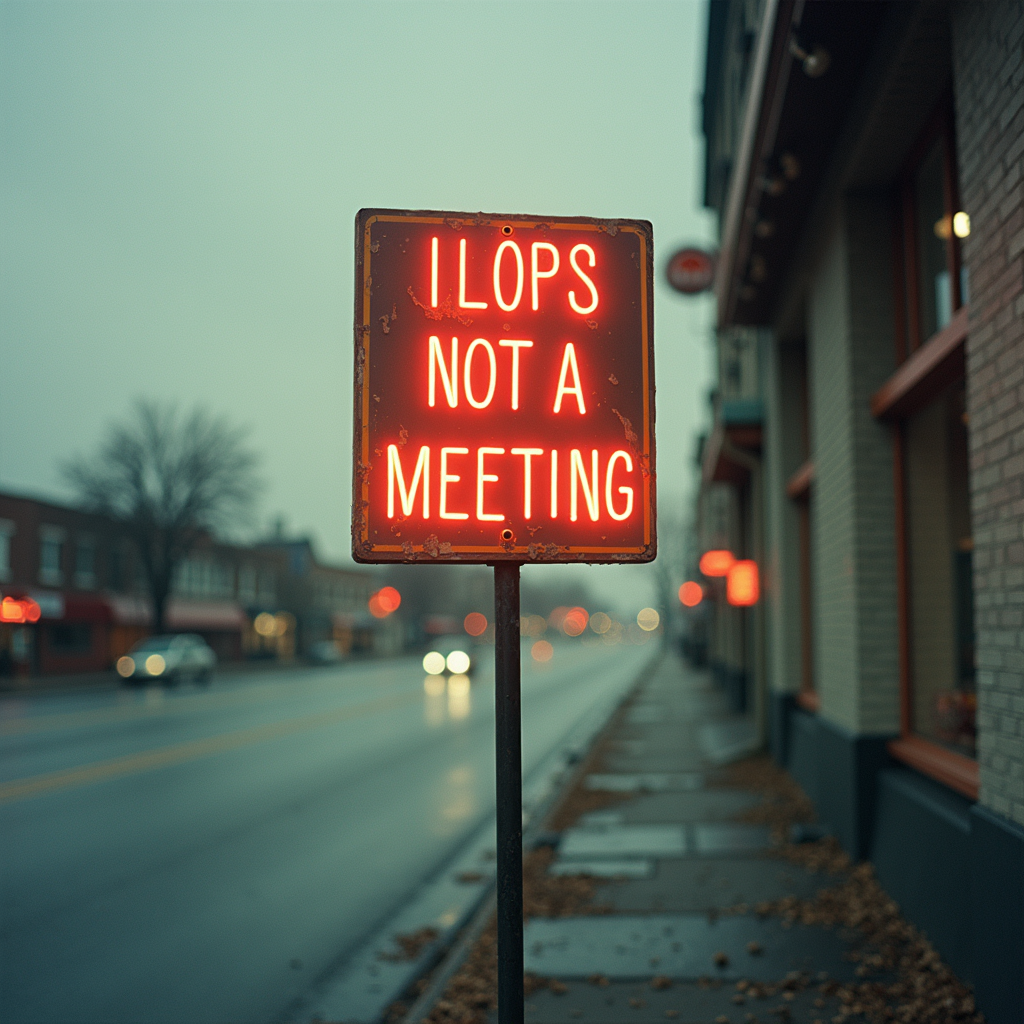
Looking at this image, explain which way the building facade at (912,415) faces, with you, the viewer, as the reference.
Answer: facing to the left of the viewer

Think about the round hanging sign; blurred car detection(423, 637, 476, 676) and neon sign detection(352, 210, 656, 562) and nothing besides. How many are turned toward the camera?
3

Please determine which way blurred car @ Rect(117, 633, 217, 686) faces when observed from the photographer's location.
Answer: facing the viewer and to the left of the viewer

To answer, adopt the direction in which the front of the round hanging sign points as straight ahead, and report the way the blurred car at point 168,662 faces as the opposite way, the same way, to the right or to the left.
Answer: the same way

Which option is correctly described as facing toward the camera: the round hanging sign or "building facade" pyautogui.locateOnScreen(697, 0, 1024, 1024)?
the round hanging sign

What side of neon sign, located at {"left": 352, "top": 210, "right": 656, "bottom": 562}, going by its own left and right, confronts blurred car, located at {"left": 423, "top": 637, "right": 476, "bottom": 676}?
back

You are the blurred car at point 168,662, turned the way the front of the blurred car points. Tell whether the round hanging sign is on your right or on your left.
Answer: on your left

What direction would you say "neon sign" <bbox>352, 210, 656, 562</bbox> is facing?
toward the camera

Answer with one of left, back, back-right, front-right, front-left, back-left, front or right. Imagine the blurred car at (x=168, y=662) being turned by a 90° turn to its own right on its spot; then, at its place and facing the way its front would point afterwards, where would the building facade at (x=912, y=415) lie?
back-left

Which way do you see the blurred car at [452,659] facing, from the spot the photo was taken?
facing the viewer

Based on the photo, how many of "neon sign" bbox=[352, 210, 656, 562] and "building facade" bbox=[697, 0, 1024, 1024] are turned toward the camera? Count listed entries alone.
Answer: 1
